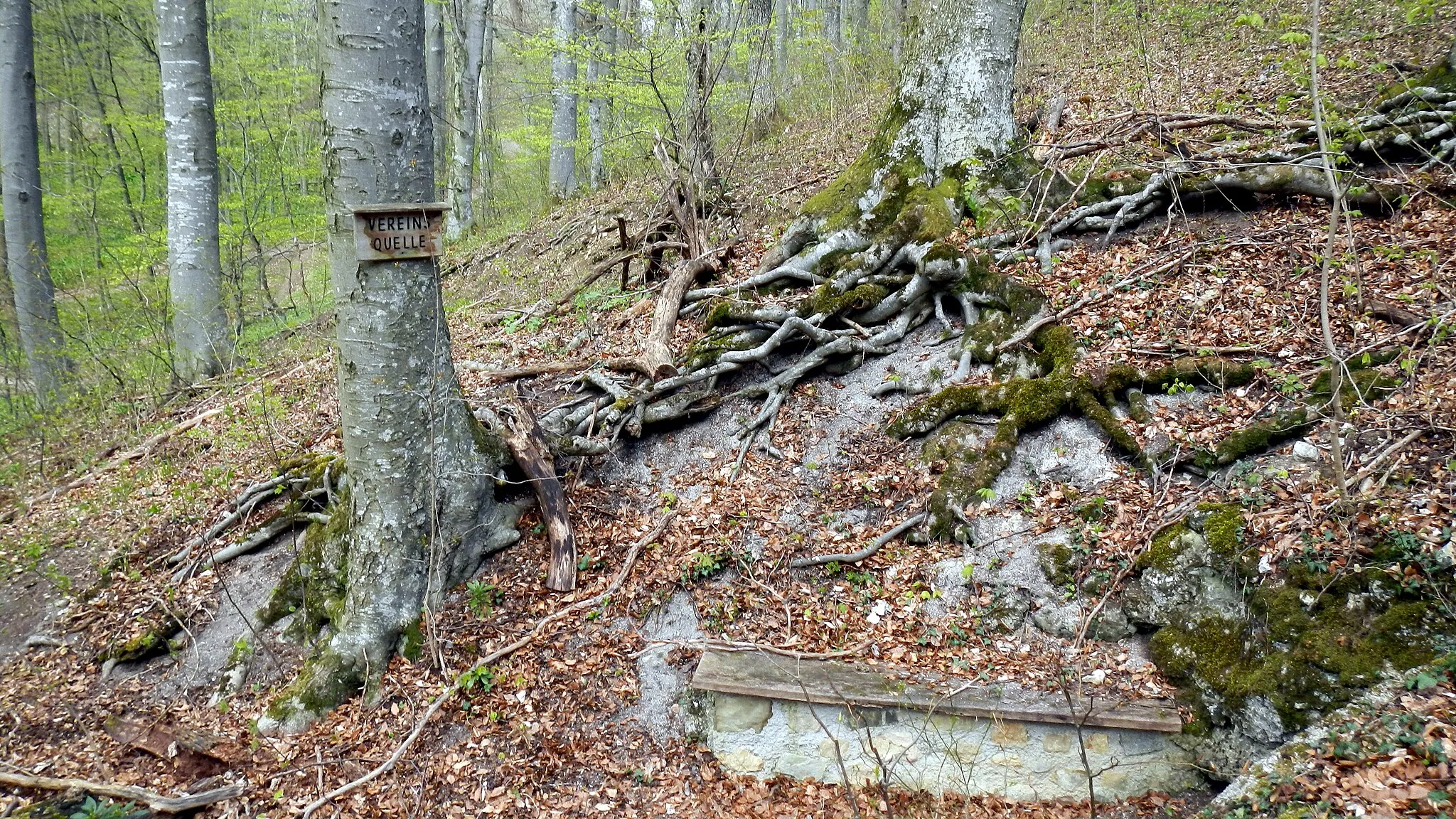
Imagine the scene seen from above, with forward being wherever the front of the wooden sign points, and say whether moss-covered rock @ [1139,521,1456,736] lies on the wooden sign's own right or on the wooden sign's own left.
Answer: on the wooden sign's own left

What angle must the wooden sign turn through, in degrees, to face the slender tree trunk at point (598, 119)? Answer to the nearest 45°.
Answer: approximately 180°

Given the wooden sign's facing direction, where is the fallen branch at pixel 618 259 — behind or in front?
behind

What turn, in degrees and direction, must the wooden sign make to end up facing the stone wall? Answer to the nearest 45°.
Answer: approximately 45° to its left

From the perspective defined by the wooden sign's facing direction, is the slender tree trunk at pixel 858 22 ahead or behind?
behind

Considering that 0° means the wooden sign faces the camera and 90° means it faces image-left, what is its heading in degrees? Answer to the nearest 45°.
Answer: approximately 0°

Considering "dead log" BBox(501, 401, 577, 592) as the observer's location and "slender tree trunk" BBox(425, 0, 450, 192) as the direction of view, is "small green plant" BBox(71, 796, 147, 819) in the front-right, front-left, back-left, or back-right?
back-left

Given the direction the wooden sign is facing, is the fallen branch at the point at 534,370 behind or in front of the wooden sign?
behind
